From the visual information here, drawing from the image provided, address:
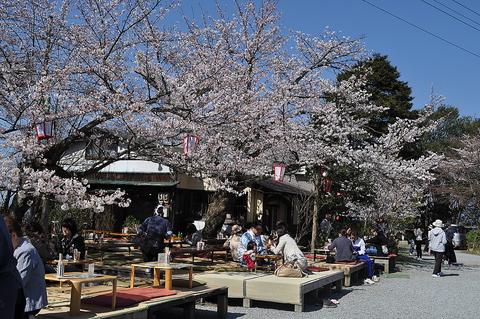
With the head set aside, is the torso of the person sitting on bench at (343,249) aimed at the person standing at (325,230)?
yes

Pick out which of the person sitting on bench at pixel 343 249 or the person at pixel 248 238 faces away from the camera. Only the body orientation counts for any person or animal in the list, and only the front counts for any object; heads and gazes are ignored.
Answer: the person sitting on bench

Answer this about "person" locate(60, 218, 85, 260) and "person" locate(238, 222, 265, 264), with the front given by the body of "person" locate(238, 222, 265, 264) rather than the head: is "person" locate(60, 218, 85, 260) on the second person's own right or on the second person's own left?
on the second person's own right

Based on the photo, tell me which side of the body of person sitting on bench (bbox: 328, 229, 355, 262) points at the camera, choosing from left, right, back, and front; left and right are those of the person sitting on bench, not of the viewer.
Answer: back

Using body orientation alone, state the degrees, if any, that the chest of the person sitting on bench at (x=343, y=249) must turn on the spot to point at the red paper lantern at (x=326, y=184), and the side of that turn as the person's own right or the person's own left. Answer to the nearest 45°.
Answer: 0° — they already face it
